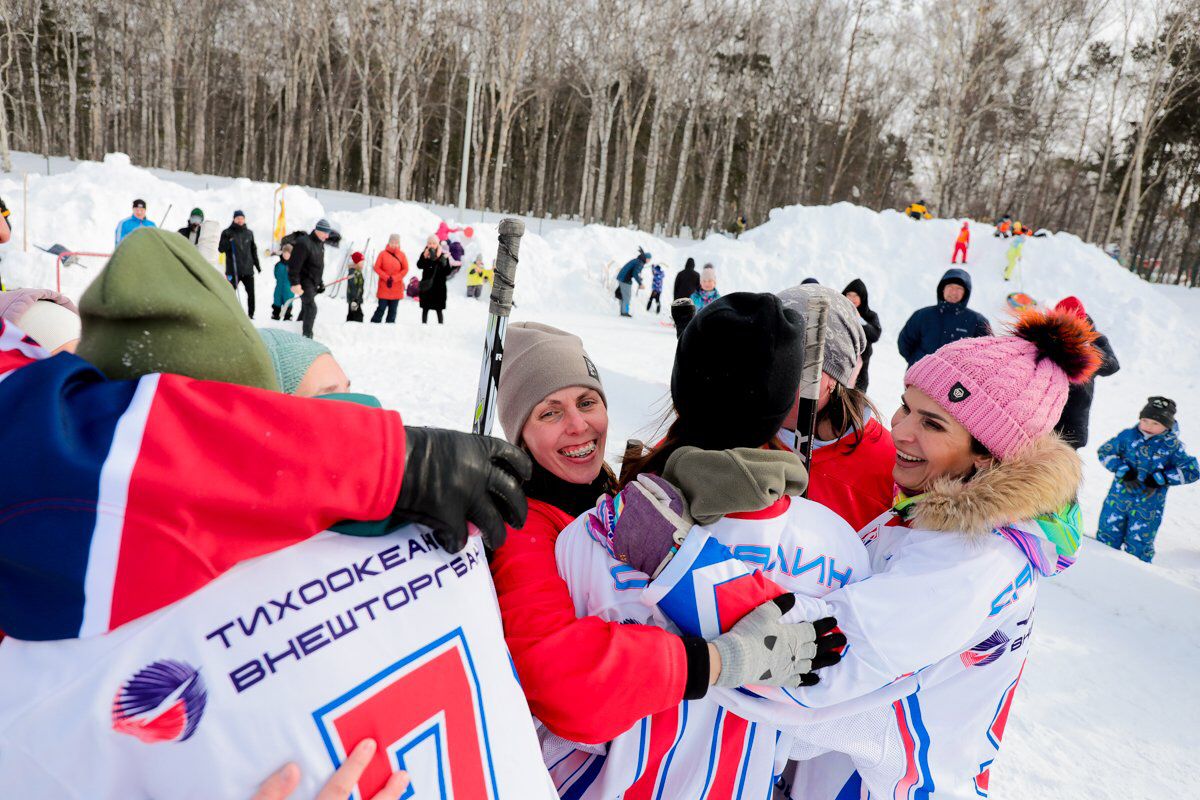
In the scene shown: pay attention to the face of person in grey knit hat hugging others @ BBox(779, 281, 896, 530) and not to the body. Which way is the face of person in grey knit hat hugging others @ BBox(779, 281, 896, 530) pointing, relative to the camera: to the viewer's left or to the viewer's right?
to the viewer's left

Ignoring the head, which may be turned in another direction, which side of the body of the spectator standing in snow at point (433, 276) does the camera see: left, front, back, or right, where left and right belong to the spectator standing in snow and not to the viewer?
front

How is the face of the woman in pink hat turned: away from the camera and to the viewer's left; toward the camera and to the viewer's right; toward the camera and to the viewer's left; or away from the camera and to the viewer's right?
toward the camera and to the viewer's left

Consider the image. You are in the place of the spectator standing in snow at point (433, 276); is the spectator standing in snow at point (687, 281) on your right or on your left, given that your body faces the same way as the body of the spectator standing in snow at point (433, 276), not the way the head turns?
on your left

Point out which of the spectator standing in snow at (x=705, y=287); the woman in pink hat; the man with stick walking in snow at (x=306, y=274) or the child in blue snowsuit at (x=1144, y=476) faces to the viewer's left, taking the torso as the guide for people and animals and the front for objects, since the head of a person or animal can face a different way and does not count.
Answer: the woman in pink hat

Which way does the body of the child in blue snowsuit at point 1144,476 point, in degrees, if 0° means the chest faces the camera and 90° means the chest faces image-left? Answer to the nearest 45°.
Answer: approximately 0°

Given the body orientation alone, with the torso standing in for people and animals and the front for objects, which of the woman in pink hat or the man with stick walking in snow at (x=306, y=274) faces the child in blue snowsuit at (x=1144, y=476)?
the man with stick walking in snow

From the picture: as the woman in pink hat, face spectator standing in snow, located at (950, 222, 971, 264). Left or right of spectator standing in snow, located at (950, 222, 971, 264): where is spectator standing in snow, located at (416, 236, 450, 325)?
left

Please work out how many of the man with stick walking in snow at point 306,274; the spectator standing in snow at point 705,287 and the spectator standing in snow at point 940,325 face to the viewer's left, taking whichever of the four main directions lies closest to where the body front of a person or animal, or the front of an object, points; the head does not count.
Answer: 0

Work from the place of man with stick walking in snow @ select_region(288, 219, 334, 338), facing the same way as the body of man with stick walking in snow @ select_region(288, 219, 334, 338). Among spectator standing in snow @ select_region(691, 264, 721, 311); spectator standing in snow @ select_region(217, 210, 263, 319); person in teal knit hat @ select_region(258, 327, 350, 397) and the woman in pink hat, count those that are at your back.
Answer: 1

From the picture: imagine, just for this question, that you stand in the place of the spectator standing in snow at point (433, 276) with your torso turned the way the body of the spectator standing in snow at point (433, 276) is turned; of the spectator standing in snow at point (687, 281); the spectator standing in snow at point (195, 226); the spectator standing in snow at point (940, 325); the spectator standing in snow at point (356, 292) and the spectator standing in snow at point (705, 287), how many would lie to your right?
2

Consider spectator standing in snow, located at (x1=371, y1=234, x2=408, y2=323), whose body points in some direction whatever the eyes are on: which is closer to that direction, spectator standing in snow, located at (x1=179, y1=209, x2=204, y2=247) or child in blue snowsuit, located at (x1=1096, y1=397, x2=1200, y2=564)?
the child in blue snowsuit

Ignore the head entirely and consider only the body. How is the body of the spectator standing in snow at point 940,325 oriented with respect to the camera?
toward the camera

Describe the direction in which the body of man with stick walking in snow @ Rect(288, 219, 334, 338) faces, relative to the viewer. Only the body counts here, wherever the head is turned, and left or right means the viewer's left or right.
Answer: facing the viewer and to the right of the viewer

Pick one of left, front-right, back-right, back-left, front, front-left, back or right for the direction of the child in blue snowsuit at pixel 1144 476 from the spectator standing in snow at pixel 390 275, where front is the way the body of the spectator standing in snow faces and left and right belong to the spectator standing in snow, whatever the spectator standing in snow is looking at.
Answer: front-left

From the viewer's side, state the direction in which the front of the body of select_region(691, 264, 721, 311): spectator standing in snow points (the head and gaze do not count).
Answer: toward the camera
